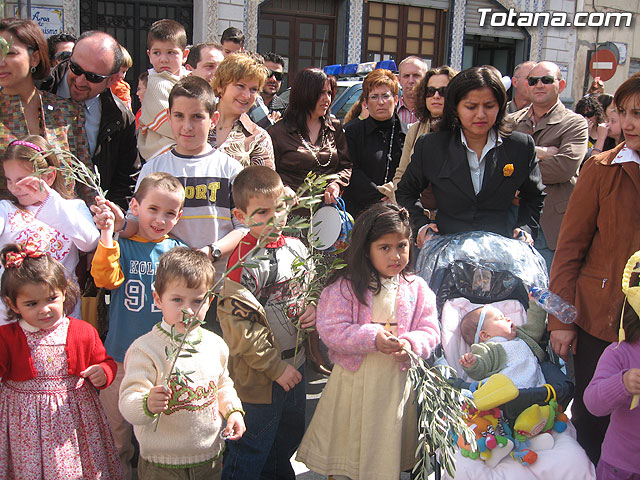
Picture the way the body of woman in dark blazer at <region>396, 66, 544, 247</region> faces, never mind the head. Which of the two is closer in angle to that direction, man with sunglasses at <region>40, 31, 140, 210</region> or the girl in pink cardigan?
the girl in pink cardigan

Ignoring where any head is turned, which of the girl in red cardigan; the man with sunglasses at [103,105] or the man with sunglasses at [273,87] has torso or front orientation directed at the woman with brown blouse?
the man with sunglasses at [273,87]

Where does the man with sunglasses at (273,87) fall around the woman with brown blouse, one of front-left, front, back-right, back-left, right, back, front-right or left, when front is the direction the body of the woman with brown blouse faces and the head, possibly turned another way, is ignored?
back-left

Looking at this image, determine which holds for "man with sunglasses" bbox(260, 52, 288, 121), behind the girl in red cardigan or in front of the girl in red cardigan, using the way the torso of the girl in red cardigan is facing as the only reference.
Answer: behind

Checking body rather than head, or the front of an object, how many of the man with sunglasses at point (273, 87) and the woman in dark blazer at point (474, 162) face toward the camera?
2

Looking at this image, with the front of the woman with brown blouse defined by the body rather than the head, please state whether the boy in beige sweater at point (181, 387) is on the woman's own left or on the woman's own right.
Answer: on the woman's own right

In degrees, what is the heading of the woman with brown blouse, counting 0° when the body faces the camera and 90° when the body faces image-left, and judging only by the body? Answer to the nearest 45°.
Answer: approximately 315°

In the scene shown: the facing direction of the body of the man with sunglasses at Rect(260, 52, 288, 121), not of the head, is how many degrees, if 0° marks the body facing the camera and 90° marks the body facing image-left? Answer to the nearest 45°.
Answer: approximately 0°

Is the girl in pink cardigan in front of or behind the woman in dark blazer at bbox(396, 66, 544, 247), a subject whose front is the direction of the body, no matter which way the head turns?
in front

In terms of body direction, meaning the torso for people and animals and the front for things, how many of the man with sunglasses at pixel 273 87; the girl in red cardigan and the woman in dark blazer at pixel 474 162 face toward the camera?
3

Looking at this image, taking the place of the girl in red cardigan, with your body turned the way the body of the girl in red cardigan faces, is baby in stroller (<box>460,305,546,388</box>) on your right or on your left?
on your left
